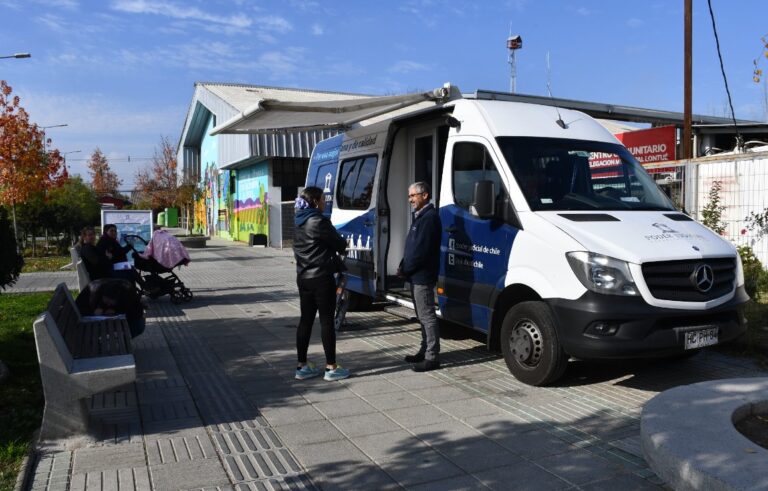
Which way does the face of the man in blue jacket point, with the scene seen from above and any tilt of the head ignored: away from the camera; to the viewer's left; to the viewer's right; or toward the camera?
to the viewer's left

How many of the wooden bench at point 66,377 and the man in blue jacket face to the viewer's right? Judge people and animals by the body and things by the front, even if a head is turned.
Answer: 1

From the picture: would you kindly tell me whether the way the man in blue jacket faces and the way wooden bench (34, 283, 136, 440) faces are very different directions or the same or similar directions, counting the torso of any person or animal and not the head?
very different directions

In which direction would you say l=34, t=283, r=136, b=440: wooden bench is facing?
to the viewer's right

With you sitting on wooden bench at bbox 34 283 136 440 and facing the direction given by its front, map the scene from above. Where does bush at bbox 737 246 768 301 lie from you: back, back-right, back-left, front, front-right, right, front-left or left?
front

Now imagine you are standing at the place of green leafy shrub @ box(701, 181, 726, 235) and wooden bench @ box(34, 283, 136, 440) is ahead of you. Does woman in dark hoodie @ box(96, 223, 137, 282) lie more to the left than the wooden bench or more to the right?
right

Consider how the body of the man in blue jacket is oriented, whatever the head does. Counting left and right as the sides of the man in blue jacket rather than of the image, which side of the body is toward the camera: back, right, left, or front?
left

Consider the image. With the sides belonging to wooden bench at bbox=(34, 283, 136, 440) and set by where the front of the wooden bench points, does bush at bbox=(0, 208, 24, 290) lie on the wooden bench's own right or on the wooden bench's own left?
on the wooden bench's own left

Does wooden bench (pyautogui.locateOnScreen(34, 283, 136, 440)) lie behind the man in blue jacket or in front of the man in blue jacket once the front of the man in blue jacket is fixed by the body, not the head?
in front

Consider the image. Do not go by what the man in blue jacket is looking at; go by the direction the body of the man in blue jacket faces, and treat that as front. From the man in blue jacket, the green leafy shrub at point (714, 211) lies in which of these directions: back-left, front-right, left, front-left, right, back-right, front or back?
back-right

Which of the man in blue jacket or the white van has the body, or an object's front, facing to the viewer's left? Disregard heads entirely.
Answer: the man in blue jacket

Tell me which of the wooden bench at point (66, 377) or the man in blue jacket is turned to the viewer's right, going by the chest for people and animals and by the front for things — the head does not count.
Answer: the wooden bench

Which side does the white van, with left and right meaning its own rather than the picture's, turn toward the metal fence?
left

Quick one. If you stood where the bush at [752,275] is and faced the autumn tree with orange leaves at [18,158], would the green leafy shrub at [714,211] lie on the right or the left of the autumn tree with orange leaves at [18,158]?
right

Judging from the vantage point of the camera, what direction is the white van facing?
facing the viewer and to the right of the viewer

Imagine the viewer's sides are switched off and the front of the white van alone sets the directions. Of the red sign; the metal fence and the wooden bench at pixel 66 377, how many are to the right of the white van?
1

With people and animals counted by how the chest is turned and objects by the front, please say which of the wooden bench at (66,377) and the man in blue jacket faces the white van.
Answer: the wooden bench

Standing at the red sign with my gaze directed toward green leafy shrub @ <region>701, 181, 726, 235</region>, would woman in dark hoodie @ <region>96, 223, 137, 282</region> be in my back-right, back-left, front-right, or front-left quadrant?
front-right

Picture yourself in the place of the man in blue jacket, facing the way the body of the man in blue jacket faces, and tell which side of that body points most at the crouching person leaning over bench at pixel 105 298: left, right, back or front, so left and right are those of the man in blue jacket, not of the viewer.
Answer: front

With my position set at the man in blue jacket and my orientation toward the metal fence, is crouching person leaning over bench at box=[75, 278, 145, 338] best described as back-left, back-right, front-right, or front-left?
back-left
